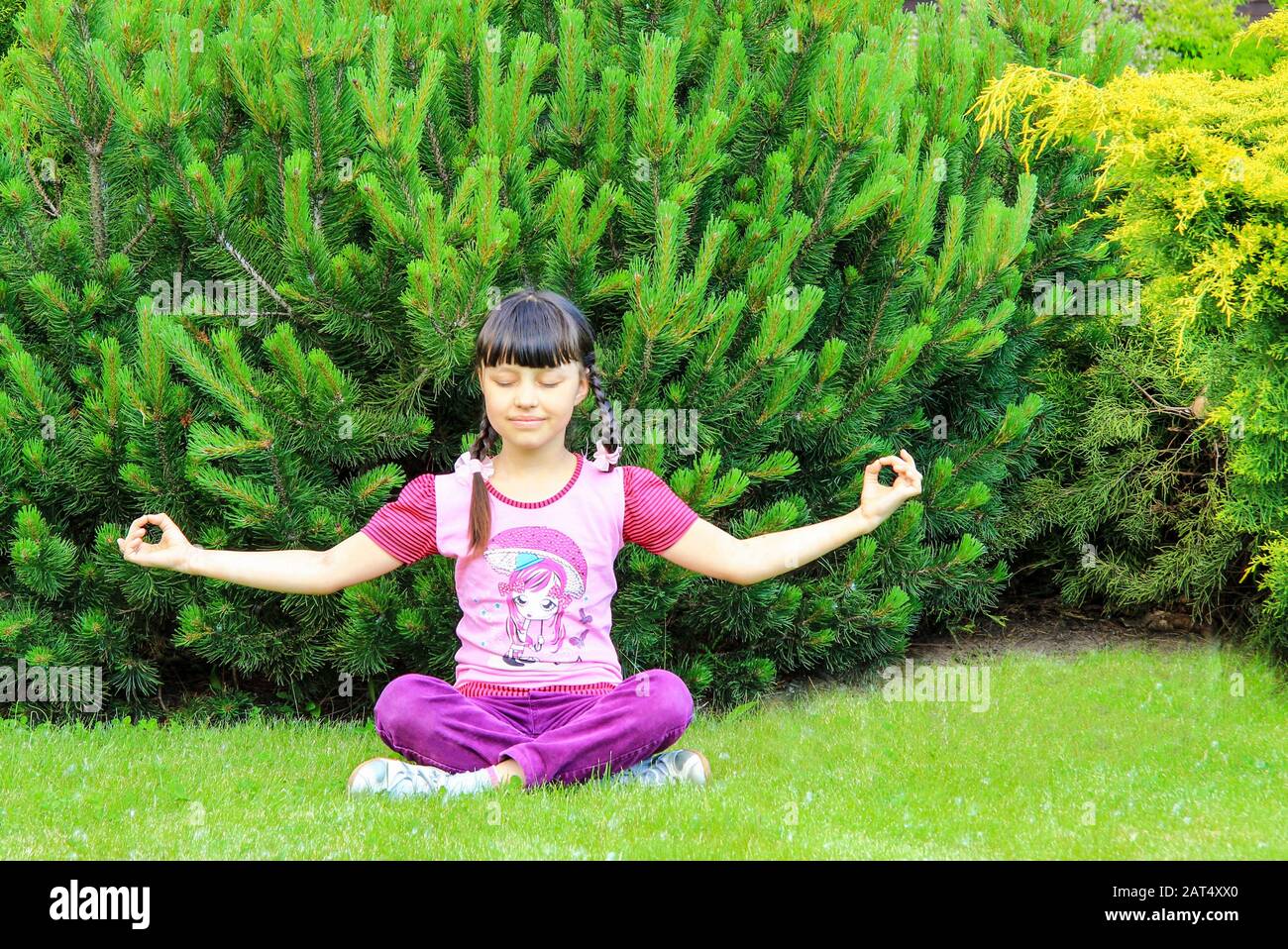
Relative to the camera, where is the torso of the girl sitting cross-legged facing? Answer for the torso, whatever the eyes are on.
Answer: toward the camera
